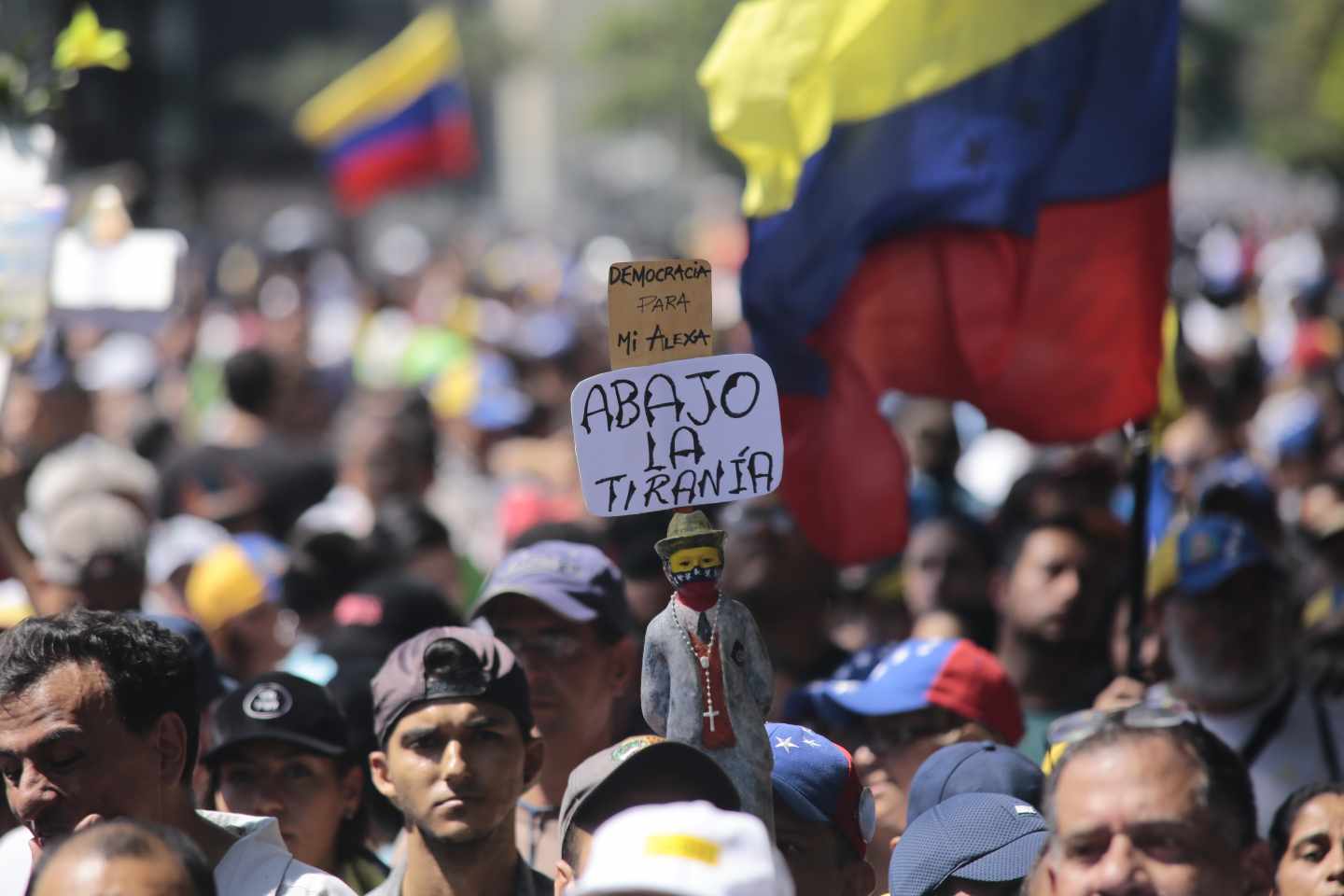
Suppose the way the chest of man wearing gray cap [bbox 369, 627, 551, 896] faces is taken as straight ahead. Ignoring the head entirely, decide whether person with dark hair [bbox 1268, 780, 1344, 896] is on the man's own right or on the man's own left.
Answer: on the man's own left

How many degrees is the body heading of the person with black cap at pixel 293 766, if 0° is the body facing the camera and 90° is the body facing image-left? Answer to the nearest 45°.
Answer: approximately 45°

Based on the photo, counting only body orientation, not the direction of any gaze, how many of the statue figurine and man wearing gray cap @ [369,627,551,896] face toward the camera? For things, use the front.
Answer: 2

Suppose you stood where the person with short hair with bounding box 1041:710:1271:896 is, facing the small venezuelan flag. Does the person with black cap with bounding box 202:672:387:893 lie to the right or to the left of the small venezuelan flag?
left

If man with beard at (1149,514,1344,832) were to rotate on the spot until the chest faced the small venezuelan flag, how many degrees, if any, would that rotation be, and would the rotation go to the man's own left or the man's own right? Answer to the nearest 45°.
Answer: approximately 90° to the man's own right

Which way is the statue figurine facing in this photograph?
toward the camera

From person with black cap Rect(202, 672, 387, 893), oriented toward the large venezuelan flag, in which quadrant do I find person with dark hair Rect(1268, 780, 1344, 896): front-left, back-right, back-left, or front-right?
front-right

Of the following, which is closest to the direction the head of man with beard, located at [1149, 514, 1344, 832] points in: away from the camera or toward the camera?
toward the camera

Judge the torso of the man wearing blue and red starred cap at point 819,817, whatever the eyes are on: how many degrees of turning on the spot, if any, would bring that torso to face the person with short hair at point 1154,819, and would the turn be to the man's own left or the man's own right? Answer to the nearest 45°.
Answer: approximately 90° to the man's own left

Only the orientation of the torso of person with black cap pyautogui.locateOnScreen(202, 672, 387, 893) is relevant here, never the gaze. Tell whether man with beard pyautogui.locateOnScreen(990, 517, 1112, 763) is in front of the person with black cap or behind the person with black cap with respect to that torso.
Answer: behind

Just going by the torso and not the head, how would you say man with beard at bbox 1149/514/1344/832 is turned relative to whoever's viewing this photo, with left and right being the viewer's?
facing the viewer and to the left of the viewer
